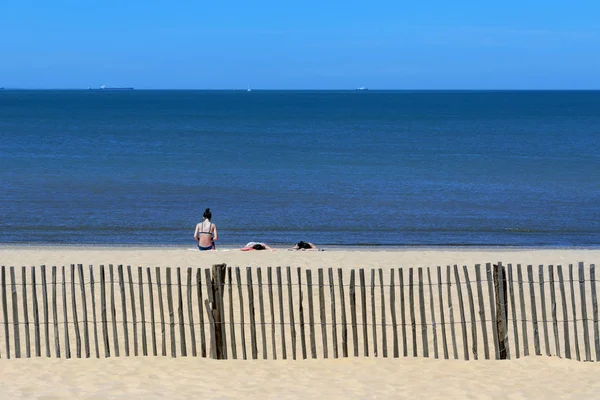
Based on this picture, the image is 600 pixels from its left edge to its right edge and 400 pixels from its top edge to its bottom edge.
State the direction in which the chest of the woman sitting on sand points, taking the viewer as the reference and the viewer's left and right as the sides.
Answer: facing away from the viewer
